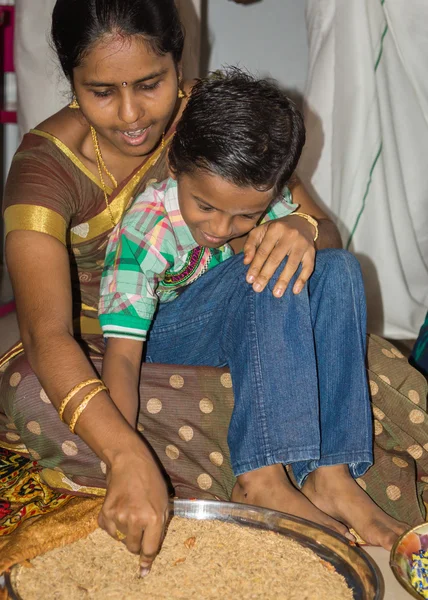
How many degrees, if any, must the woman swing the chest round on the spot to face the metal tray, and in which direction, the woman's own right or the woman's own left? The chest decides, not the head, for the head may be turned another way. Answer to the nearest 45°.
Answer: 0° — they already face it

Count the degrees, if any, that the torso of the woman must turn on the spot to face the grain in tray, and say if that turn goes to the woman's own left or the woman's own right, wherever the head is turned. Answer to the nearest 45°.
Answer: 0° — they already face it

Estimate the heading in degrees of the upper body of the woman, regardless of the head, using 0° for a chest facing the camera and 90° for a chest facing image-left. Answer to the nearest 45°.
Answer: approximately 315°

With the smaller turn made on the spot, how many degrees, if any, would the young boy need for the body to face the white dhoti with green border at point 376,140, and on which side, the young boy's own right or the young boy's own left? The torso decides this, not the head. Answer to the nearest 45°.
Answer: approximately 135° to the young boy's own left

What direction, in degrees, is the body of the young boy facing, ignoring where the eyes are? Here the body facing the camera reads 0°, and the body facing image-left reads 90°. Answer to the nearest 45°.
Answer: approximately 315°
